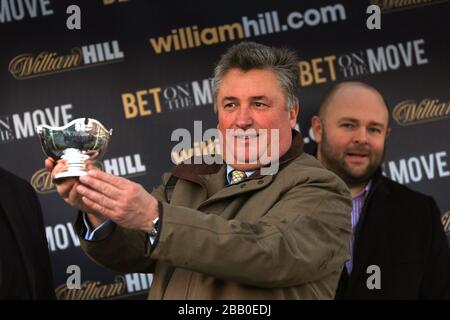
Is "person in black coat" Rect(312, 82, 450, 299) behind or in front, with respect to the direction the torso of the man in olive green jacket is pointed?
behind

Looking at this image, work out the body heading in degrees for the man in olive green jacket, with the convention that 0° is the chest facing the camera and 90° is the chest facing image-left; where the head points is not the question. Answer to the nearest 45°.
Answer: approximately 45°

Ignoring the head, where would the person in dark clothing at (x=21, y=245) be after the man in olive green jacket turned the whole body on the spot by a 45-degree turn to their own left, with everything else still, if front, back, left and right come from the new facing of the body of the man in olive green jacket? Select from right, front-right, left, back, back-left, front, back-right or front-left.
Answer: back-right
